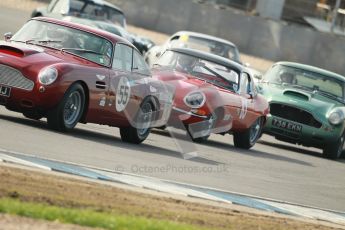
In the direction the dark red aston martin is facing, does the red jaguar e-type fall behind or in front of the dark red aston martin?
behind

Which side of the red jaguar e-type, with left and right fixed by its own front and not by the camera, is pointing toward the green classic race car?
back

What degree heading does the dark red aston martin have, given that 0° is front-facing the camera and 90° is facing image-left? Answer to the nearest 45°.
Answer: approximately 45°

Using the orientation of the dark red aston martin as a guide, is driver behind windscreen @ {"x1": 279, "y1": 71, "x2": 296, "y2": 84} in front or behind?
behind

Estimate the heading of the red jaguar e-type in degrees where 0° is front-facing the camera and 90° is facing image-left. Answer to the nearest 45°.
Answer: approximately 45°

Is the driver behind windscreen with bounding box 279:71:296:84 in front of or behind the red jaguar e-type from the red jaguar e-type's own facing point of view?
behind
